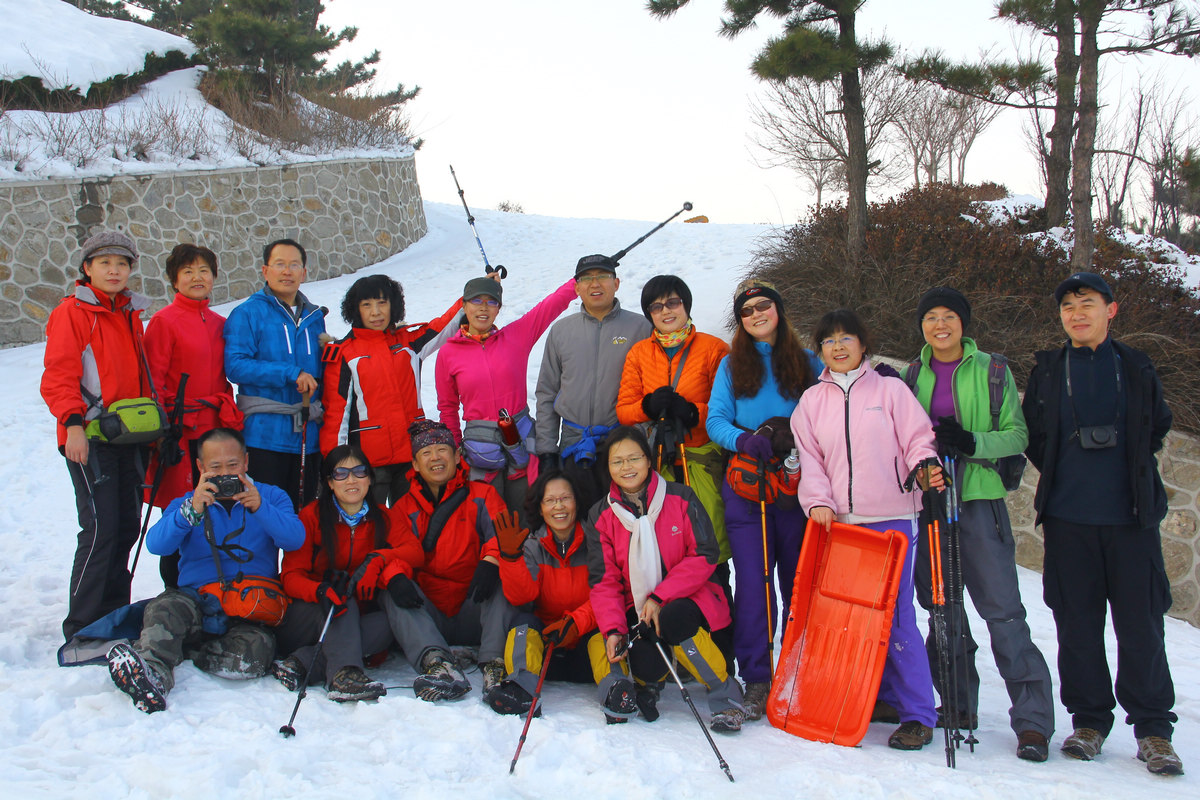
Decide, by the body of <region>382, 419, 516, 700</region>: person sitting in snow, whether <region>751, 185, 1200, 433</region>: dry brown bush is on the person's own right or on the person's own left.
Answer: on the person's own left

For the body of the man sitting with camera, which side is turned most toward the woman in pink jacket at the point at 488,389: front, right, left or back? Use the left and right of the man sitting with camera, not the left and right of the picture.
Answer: left

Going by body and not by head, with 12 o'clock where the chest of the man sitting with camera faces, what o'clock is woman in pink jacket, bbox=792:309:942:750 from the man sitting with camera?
The woman in pink jacket is roughly at 10 o'clock from the man sitting with camera.

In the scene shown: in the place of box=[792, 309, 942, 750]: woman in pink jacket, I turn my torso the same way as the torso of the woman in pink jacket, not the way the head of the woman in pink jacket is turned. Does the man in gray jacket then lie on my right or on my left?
on my right

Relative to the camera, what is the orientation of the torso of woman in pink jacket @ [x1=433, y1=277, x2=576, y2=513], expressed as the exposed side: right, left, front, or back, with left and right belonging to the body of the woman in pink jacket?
front

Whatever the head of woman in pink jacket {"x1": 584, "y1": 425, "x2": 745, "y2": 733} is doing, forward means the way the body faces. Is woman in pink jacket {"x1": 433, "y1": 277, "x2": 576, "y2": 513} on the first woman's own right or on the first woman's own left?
on the first woman's own right
